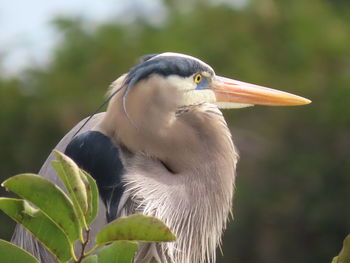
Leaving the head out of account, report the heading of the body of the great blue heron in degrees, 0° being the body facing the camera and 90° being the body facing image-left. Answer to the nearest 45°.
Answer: approximately 270°
